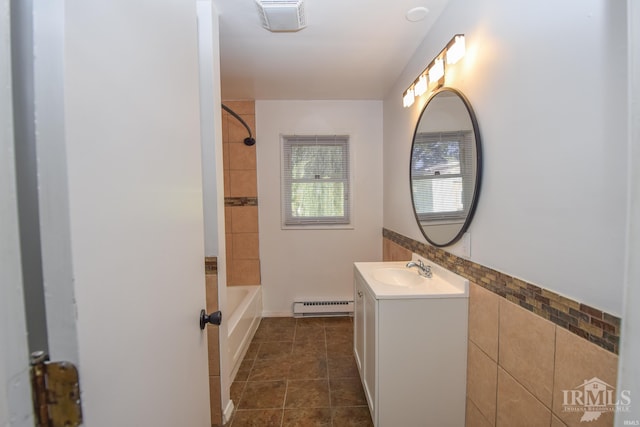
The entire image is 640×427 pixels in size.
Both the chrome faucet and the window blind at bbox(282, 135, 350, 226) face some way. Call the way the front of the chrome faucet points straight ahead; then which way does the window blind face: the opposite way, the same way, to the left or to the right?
to the left

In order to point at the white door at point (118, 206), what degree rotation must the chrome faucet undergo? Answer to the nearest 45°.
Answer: approximately 90° to its left

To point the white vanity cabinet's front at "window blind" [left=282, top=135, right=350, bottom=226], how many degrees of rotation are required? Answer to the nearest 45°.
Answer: approximately 45° to its right

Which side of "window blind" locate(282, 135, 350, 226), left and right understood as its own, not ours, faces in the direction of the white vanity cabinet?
front

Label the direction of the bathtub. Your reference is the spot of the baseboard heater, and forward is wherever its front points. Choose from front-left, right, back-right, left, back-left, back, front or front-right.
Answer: front-right

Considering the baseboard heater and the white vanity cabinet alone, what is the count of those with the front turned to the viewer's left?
1

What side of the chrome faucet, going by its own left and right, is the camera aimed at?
left

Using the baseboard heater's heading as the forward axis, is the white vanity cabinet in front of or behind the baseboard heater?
in front

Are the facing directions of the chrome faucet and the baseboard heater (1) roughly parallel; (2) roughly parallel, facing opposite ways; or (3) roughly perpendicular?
roughly perpendicular

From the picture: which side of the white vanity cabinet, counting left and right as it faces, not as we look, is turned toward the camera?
left

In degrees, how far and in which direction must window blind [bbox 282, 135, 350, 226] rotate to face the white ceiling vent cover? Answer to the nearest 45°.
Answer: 0° — it already faces it

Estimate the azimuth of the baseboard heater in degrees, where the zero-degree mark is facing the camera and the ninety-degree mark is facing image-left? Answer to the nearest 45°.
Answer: approximately 0°
